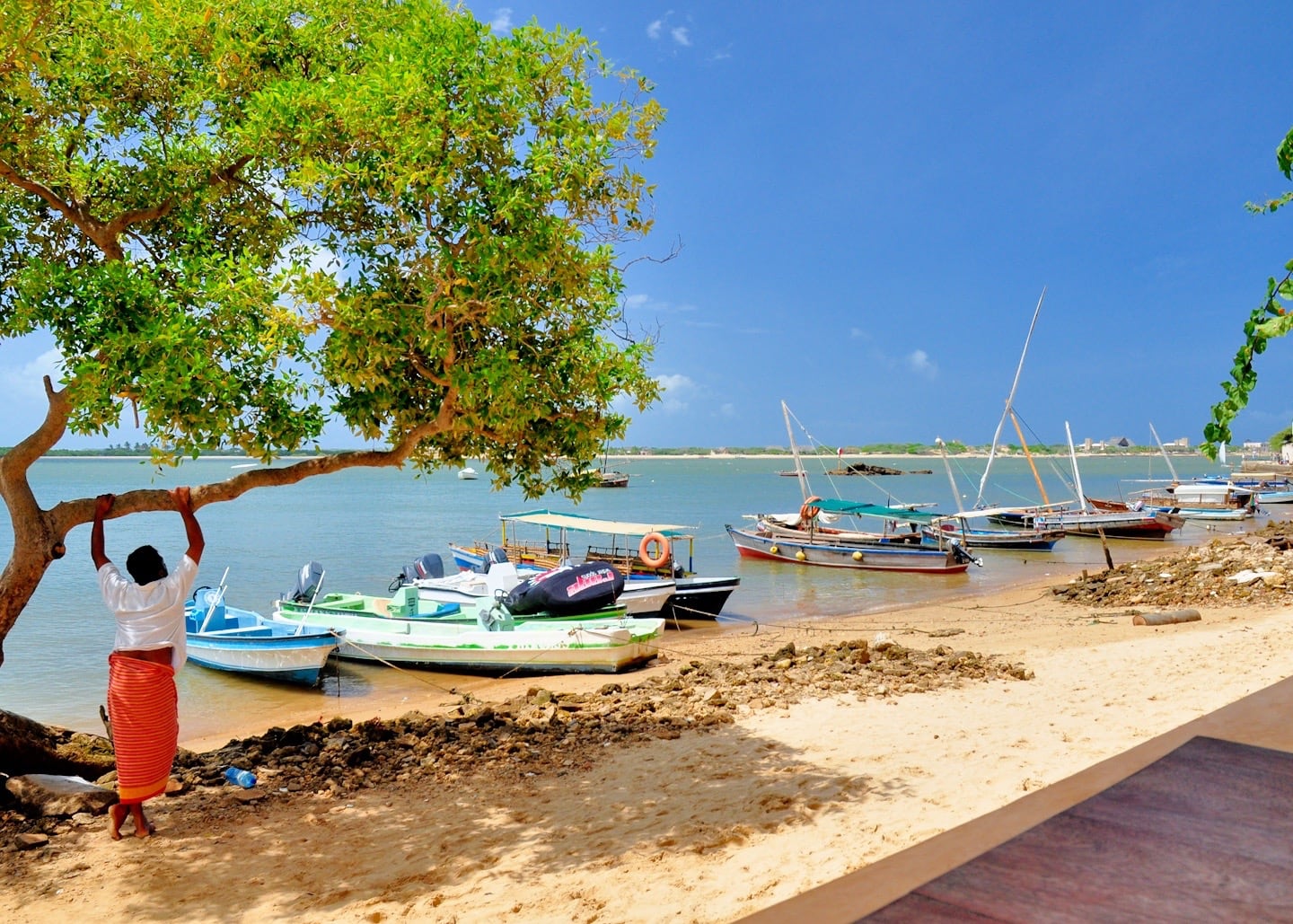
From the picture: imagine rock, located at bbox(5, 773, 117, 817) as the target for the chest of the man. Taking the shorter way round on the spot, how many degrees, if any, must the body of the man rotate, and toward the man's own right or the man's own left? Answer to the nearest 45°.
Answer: approximately 45° to the man's own left

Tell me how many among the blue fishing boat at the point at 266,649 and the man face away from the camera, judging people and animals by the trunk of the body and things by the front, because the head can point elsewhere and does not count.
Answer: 1

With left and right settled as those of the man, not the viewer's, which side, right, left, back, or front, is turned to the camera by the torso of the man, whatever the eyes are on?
back

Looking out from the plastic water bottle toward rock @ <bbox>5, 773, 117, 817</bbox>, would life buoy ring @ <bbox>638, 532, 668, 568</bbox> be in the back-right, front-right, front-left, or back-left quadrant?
back-right

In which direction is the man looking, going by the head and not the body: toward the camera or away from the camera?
away from the camera

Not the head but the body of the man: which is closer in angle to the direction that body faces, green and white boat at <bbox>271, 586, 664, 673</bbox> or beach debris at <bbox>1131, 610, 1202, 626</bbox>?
the green and white boat

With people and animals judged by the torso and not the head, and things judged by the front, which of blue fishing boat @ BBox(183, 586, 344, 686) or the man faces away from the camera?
the man

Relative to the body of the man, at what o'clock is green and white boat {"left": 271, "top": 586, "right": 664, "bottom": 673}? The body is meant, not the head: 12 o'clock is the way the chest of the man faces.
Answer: The green and white boat is roughly at 1 o'clock from the man.

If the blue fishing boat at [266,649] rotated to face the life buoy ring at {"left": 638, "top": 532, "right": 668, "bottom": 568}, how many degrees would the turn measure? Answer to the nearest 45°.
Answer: approximately 90° to its left
